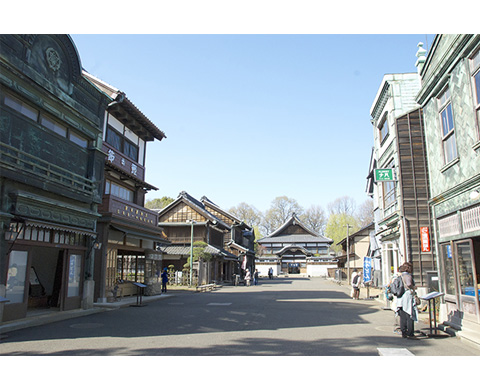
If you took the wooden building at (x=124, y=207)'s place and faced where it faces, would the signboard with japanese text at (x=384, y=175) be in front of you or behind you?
in front

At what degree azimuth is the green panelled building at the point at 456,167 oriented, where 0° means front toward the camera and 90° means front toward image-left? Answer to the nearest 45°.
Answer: approximately 45°

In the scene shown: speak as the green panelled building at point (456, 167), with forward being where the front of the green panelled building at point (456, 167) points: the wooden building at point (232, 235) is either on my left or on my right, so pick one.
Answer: on my right

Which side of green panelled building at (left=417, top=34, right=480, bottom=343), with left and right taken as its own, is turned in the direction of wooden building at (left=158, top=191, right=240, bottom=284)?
right

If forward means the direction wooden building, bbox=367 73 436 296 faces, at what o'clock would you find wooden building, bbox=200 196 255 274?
wooden building, bbox=200 196 255 274 is roughly at 3 o'clock from wooden building, bbox=367 73 436 296.

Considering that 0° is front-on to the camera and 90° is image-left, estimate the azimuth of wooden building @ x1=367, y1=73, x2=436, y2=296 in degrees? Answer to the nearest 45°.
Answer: approximately 45°

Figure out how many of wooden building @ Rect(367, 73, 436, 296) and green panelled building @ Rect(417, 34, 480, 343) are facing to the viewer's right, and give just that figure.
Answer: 0

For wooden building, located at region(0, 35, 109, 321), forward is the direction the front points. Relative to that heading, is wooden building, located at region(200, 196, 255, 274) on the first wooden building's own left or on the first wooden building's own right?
on the first wooden building's own left

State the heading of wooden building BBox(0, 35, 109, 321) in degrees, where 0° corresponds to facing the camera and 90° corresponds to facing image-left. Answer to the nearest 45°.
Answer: approximately 315°

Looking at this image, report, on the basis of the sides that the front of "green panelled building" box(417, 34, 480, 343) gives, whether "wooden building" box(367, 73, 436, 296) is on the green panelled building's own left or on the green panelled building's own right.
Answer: on the green panelled building's own right

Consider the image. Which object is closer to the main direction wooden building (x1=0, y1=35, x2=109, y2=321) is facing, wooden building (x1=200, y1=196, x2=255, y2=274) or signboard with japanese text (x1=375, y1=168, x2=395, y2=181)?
the signboard with japanese text

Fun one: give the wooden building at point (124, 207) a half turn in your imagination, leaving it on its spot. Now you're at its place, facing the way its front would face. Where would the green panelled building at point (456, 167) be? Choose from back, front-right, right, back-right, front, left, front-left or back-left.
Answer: back

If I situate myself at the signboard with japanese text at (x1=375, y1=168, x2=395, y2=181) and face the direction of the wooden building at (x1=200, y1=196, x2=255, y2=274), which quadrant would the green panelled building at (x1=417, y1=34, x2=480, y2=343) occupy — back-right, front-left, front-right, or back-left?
back-left

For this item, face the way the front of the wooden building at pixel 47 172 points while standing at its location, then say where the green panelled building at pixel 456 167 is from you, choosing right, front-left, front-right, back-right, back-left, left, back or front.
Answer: front
